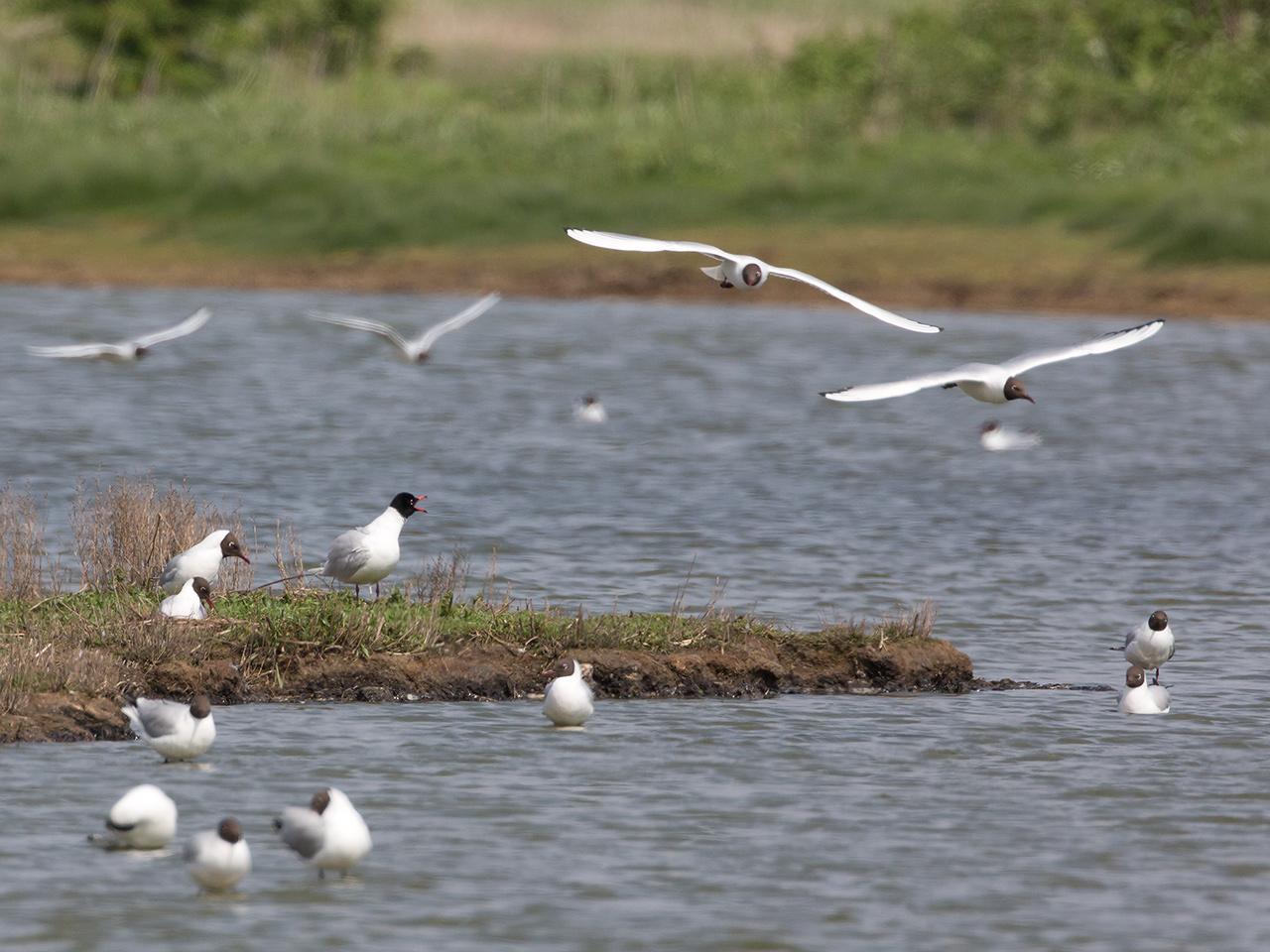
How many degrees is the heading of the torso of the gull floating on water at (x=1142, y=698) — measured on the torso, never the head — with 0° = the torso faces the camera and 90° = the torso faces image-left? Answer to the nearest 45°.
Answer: approximately 45°

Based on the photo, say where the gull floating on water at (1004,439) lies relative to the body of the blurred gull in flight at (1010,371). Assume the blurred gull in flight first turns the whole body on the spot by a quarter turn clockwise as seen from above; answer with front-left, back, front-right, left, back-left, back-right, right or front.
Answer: back-right

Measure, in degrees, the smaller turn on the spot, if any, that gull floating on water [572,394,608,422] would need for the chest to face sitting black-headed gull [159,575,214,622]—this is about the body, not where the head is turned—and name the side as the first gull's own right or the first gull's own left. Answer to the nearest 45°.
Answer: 0° — it already faces it

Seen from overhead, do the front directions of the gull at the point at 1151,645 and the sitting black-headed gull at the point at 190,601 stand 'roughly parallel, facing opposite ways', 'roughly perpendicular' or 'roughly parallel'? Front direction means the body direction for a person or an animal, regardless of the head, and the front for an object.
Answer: roughly perpendicular

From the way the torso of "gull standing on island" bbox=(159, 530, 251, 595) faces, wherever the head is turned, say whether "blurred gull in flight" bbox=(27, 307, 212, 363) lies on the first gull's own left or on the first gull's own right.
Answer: on the first gull's own left

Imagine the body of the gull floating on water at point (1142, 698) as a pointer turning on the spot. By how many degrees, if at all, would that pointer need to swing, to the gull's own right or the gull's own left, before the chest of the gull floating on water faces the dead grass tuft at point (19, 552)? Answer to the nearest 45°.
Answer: approximately 45° to the gull's own right

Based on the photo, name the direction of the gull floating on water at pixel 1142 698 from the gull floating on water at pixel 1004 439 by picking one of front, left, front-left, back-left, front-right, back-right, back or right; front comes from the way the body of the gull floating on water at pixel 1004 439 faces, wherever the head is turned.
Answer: left

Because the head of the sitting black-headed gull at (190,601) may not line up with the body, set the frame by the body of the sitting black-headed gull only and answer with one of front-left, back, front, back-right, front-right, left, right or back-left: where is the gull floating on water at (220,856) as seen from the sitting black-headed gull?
right

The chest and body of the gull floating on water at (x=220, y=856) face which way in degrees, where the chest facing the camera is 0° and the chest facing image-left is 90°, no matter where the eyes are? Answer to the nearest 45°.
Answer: approximately 315°

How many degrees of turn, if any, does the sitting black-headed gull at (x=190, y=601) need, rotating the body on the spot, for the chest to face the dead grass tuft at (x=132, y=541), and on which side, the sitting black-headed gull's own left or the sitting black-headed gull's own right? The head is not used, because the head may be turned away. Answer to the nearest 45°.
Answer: approximately 90° to the sitting black-headed gull's own left

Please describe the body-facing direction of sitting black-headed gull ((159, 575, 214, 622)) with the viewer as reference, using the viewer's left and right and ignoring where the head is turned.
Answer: facing to the right of the viewer

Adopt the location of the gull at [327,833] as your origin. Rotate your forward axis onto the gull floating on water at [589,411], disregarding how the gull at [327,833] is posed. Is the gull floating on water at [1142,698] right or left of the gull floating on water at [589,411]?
right

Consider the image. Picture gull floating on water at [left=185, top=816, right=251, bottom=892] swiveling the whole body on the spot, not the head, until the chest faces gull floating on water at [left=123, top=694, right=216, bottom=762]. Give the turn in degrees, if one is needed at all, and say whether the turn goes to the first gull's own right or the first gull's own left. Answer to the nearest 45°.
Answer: approximately 135° to the first gull's own left

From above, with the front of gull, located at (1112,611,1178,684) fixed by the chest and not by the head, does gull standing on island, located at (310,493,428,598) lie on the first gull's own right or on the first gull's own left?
on the first gull's own right
